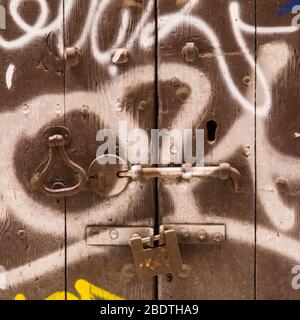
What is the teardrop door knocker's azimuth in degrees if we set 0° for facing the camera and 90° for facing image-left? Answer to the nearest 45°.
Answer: approximately 0°

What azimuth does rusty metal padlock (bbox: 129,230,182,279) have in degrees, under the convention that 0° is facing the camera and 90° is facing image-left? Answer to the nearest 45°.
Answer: approximately 0°
